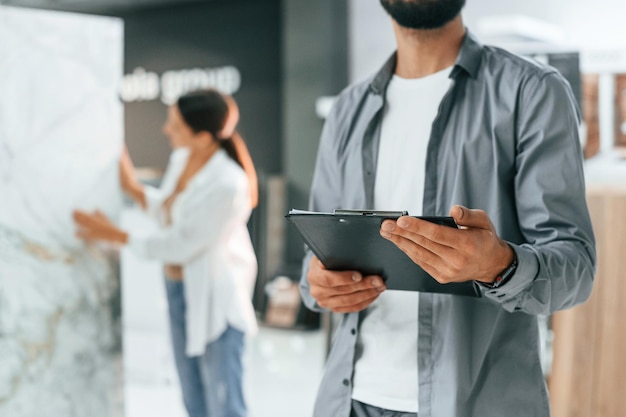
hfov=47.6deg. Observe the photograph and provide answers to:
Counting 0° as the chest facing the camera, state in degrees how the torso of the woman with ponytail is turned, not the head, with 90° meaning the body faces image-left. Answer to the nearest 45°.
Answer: approximately 90°

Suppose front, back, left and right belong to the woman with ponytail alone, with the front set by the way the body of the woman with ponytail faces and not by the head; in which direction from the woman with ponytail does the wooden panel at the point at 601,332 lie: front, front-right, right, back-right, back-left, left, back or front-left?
back-left

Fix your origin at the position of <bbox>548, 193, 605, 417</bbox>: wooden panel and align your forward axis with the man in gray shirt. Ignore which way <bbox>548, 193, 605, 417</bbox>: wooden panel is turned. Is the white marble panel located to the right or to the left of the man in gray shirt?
right

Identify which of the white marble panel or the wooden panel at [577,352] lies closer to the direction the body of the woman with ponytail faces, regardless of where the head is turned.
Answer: the white marble panel

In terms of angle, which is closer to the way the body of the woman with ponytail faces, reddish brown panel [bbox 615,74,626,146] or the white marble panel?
the white marble panel

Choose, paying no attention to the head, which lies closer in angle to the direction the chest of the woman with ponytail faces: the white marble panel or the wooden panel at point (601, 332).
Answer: the white marble panel

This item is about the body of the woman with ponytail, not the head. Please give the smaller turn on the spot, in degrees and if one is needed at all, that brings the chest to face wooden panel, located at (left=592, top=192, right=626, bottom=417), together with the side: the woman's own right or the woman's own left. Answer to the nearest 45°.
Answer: approximately 135° to the woman's own left

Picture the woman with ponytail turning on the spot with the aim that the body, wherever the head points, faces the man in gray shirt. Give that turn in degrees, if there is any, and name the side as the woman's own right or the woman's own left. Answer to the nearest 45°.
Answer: approximately 90° to the woman's own left

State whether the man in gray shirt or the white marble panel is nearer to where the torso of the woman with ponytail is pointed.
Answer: the white marble panel

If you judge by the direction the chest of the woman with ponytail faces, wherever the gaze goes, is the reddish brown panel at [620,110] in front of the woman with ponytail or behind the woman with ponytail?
behind
